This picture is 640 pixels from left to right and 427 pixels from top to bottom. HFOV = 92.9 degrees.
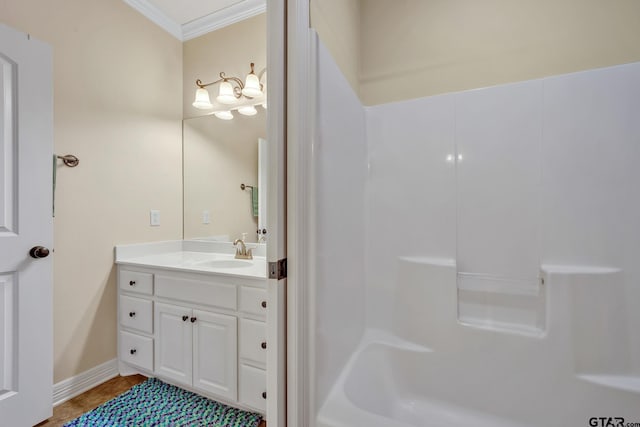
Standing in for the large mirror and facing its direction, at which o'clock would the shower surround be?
The shower surround is roughly at 9 o'clock from the large mirror.

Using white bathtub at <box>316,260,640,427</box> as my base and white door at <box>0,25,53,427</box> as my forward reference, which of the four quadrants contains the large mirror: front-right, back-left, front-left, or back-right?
front-right

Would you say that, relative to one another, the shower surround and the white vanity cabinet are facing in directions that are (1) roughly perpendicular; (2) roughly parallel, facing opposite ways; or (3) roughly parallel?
roughly parallel

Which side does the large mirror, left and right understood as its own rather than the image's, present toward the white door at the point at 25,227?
front

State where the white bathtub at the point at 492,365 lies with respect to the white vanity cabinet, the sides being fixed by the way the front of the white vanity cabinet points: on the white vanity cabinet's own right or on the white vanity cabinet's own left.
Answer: on the white vanity cabinet's own left

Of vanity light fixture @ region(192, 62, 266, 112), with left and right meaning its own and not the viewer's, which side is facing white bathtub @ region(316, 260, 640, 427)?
left

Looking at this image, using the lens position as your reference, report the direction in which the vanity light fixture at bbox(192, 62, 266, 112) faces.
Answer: facing the viewer and to the left of the viewer

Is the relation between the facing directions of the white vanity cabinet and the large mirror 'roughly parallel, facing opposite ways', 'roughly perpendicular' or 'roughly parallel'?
roughly parallel

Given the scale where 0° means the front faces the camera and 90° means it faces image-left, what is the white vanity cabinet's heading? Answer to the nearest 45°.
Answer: approximately 45°

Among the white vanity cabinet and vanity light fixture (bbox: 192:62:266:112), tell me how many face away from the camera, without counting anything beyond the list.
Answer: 0

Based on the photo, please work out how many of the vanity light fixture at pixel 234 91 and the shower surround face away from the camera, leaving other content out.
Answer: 0

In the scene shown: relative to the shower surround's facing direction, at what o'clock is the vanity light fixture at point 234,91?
The vanity light fixture is roughly at 3 o'clock from the shower surround.

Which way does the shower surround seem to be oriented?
toward the camera
